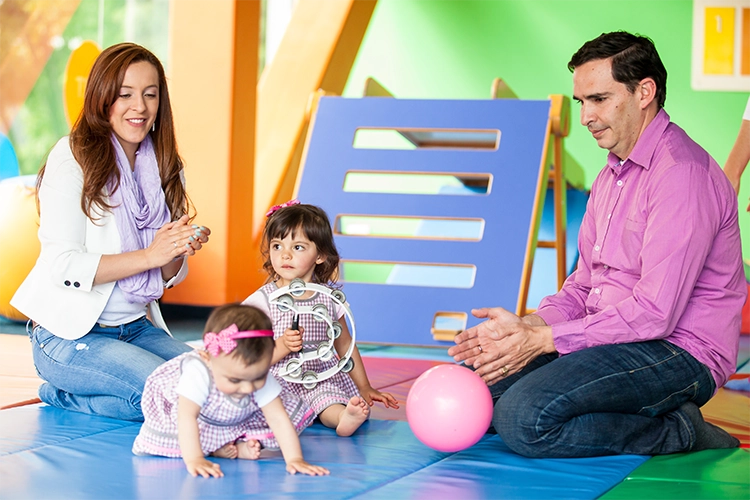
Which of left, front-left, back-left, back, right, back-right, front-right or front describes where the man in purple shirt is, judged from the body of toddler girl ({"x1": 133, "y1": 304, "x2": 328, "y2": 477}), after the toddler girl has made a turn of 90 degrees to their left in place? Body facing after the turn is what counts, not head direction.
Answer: front-right

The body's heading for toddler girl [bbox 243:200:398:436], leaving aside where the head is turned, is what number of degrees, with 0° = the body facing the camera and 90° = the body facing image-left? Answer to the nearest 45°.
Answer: approximately 0°

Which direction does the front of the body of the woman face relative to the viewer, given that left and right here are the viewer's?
facing the viewer and to the right of the viewer

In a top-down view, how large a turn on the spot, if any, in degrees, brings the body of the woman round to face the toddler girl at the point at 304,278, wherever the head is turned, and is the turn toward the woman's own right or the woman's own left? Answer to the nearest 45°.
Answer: approximately 45° to the woman's own left

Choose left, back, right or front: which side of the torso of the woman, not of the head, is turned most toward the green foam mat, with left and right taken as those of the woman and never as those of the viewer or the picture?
front

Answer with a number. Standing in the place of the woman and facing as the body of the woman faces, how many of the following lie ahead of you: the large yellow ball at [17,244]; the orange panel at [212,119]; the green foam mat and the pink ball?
2

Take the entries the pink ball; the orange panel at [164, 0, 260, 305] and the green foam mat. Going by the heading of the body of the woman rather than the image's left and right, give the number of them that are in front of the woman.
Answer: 2

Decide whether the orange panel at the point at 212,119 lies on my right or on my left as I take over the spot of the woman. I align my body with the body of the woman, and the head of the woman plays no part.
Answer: on my left

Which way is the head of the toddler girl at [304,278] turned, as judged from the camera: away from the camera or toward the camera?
toward the camera

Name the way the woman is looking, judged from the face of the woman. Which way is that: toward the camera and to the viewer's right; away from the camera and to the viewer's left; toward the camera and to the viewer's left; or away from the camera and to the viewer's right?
toward the camera and to the viewer's right

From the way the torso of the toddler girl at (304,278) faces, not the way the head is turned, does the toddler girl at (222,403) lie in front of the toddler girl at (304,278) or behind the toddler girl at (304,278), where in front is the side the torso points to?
in front

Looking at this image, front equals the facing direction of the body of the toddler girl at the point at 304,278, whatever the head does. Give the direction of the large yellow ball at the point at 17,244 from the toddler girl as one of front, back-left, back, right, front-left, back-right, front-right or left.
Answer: back-right

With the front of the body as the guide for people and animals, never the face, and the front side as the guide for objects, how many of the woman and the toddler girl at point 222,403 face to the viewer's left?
0

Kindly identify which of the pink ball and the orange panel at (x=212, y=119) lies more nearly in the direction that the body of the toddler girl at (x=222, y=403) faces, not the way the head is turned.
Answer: the pink ball

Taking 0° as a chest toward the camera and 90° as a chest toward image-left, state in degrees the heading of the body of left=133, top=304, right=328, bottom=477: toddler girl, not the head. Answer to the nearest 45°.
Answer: approximately 315°

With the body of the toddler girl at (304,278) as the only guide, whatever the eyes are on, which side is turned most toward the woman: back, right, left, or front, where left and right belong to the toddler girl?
right

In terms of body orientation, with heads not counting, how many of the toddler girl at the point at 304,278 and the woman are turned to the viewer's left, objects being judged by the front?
0

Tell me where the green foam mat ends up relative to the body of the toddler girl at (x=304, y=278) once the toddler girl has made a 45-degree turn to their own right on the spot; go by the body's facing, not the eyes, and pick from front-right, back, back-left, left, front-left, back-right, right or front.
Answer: left

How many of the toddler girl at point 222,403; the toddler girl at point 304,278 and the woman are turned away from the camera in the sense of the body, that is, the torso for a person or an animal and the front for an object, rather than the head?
0

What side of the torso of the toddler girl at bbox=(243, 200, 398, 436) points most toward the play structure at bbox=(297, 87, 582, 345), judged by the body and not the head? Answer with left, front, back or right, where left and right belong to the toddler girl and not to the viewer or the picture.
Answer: back
